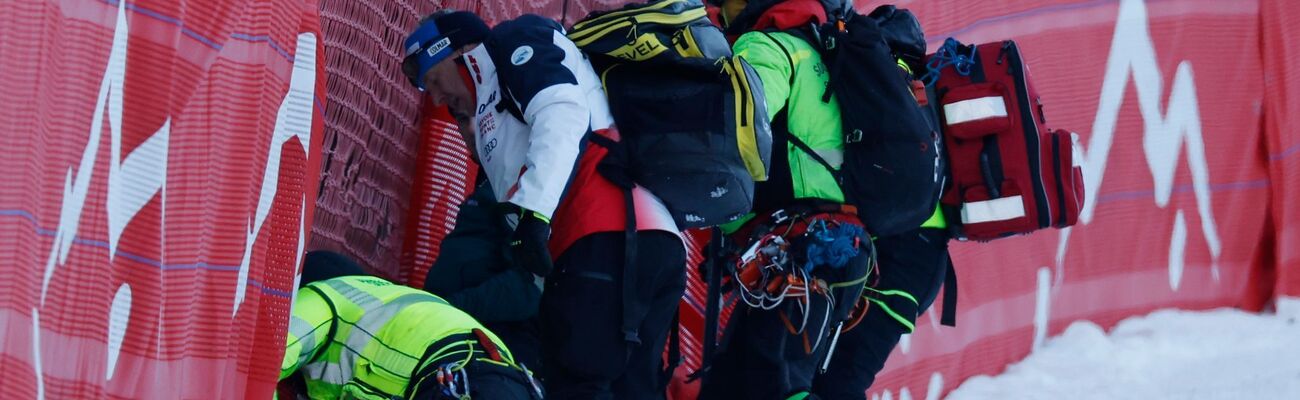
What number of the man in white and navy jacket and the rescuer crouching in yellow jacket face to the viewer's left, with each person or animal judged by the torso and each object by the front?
2

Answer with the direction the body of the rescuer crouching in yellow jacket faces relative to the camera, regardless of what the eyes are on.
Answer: to the viewer's left

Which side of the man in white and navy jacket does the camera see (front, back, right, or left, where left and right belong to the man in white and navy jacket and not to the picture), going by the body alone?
left

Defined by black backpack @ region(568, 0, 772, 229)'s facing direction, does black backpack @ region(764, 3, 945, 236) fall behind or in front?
in front

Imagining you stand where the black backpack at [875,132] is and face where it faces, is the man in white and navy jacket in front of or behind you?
behind
